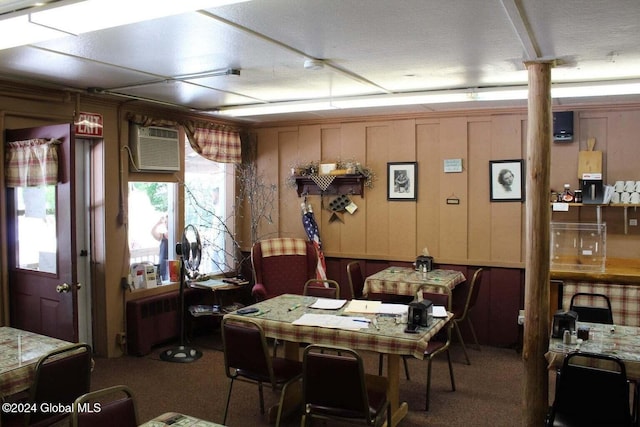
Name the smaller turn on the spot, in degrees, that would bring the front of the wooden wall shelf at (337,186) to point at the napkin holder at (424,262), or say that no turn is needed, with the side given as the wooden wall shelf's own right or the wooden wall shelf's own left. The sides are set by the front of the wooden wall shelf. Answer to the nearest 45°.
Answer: approximately 45° to the wooden wall shelf's own left

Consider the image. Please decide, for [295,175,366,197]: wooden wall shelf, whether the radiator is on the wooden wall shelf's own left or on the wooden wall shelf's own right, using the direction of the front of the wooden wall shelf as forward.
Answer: on the wooden wall shelf's own right

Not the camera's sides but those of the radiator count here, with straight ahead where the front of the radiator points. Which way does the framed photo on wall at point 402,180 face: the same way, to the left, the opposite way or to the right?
to the right

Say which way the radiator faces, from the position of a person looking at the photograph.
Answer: facing the viewer and to the right of the viewer

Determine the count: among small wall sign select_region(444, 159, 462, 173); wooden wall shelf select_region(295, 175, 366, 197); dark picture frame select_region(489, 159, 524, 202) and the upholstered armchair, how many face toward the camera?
4

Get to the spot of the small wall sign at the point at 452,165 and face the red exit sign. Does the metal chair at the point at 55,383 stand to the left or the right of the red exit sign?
left

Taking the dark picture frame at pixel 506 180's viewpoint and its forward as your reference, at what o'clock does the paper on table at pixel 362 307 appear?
The paper on table is roughly at 1 o'clock from the dark picture frame.

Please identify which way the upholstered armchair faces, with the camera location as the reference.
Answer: facing the viewer

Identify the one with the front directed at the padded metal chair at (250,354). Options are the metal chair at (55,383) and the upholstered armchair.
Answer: the upholstered armchair

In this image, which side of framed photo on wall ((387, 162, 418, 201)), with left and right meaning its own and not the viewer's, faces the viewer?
front

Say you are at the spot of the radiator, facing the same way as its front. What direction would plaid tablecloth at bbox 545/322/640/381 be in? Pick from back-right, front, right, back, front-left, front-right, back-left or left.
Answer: front

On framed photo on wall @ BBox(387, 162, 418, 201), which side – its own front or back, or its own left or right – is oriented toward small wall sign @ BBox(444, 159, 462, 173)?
left

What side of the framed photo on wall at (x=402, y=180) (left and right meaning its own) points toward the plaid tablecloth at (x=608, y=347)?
front

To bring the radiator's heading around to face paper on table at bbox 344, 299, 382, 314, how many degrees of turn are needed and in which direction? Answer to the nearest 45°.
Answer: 0° — it already faces it

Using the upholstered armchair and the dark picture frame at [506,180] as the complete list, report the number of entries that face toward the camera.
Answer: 2

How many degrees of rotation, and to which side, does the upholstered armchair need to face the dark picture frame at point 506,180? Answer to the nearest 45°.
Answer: approximately 90° to its left

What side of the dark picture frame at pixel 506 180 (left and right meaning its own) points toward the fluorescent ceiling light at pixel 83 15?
front

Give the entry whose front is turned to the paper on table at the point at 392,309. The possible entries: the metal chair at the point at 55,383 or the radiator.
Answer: the radiator

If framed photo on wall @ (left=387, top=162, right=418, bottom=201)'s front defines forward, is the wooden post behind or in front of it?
in front
